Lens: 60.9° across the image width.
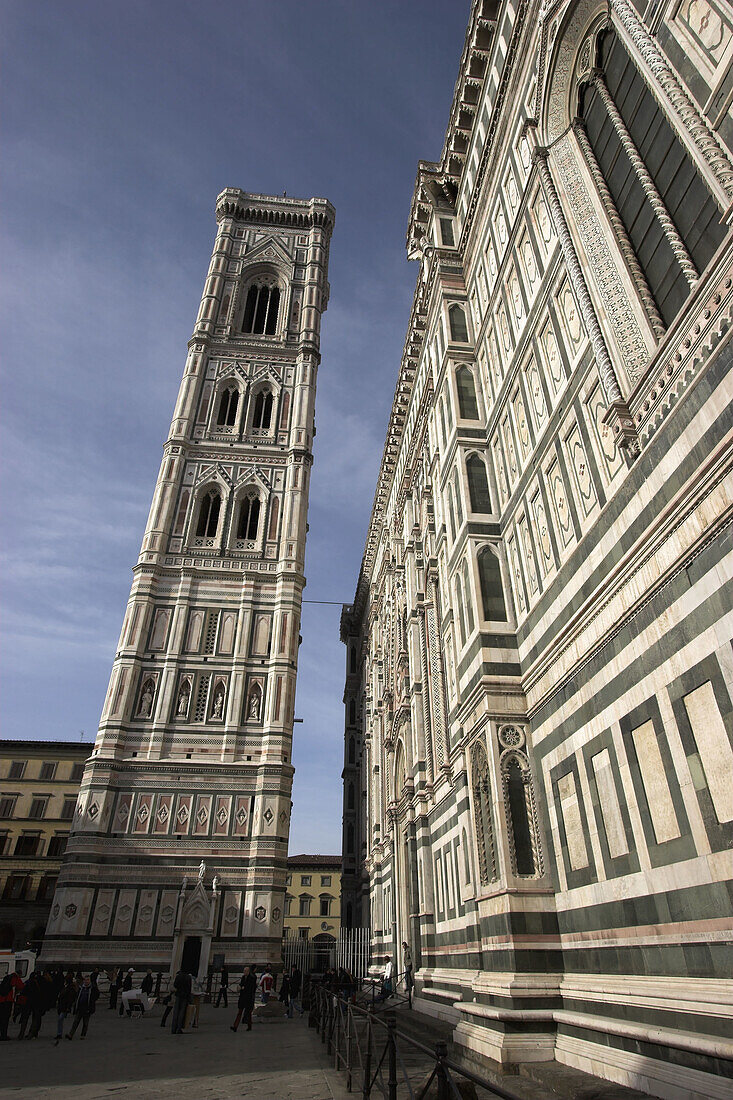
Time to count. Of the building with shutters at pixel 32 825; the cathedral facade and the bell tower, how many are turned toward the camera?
2

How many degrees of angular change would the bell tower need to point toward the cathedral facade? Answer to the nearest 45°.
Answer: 0° — it already faces it

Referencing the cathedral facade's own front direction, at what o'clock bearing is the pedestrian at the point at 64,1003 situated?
The pedestrian is roughly at 1 o'clock from the cathedral facade.

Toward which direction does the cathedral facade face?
to the viewer's left

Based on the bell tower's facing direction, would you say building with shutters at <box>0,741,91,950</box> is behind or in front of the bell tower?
behind

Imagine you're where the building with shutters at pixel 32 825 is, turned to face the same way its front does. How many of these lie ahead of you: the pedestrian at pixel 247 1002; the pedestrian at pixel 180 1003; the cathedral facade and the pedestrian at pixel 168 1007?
4

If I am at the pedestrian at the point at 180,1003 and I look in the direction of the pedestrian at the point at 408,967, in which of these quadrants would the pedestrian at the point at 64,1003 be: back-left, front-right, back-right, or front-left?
back-left
